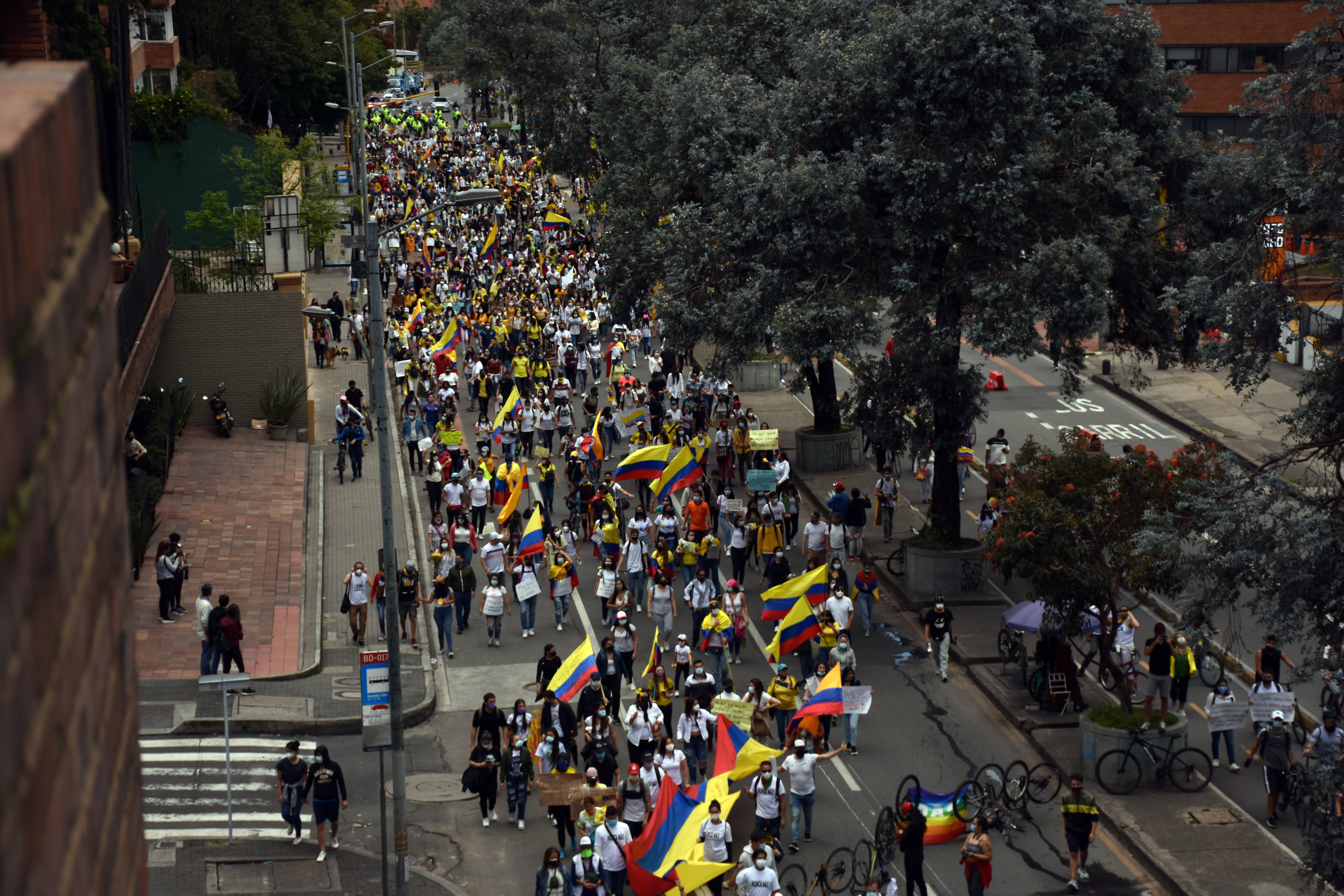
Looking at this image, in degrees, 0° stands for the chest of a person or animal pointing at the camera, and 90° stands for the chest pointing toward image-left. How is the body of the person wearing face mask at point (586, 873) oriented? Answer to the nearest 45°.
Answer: approximately 0°

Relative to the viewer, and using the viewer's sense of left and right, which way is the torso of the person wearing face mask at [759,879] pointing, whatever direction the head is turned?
facing the viewer

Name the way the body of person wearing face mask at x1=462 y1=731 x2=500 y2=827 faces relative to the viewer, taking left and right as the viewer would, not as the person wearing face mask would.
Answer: facing the viewer

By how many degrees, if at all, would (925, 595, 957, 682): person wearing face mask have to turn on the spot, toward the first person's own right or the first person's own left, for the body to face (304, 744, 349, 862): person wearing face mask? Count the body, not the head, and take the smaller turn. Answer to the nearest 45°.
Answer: approximately 45° to the first person's own right

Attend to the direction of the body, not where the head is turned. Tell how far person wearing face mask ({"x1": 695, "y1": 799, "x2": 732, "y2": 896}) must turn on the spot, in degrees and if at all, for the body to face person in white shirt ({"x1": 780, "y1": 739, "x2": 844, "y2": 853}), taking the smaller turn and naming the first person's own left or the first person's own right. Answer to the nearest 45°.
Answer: approximately 135° to the first person's own left

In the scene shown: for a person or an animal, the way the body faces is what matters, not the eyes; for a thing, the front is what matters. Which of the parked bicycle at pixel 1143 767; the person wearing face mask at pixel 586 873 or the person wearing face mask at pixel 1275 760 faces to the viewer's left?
the parked bicycle

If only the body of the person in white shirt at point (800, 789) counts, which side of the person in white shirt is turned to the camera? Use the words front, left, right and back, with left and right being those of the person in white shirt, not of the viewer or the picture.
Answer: front

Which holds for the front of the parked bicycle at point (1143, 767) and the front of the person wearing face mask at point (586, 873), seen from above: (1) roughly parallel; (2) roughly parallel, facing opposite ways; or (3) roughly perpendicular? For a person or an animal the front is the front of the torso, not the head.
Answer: roughly perpendicular

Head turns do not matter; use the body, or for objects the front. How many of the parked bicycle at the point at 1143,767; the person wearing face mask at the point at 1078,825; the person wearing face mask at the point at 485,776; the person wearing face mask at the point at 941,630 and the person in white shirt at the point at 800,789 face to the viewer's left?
1

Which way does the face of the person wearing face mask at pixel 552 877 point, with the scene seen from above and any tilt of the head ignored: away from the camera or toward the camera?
toward the camera

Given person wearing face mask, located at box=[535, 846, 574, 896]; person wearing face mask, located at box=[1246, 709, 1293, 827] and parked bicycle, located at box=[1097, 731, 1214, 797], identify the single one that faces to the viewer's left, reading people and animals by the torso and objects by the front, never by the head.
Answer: the parked bicycle

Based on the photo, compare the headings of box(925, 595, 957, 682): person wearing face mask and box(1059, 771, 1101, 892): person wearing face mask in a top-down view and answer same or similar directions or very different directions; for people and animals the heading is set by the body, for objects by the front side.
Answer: same or similar directions

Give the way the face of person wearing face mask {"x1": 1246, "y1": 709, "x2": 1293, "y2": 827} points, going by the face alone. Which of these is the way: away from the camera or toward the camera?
toward the camera

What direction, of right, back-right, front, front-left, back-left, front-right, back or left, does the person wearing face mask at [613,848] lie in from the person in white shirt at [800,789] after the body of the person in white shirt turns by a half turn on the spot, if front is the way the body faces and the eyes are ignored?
back-left

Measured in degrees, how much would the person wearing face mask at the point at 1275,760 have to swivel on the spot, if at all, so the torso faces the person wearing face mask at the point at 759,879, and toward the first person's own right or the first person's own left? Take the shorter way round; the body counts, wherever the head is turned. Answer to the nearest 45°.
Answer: approximately 45° to the first person's own right

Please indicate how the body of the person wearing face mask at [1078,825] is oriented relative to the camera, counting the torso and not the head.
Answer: toward the camera
